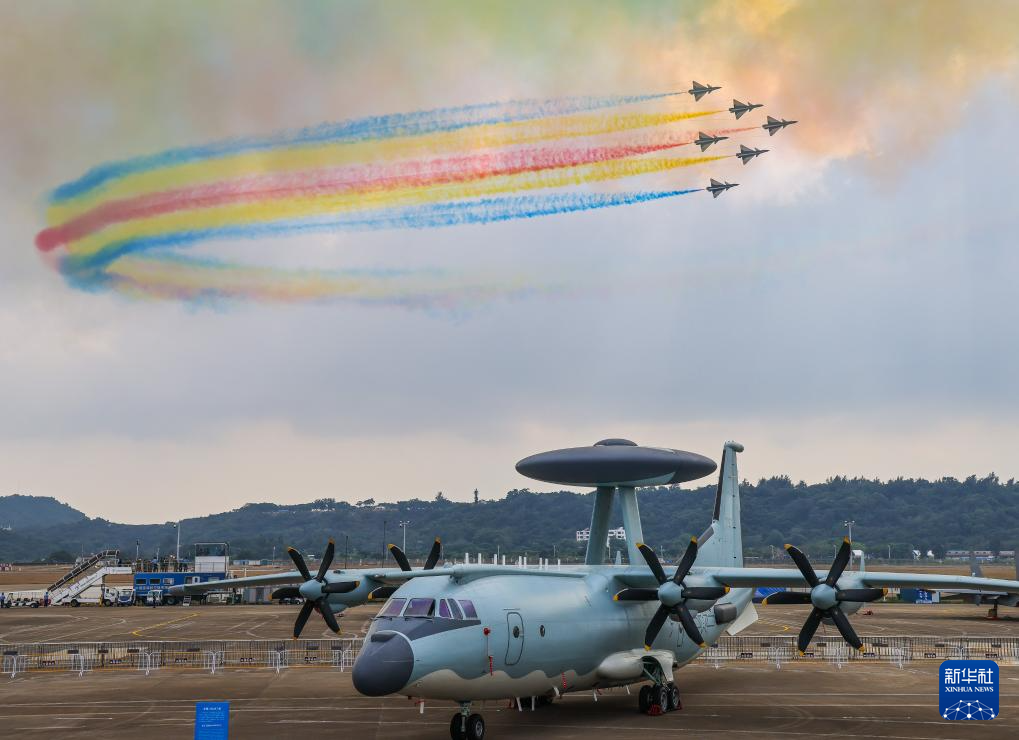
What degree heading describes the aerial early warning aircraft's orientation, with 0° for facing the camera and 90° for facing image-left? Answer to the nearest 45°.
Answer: approximately 45°

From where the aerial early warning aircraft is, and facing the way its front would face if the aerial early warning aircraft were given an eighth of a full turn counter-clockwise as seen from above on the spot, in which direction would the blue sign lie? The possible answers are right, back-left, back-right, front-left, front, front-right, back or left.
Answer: front-right
